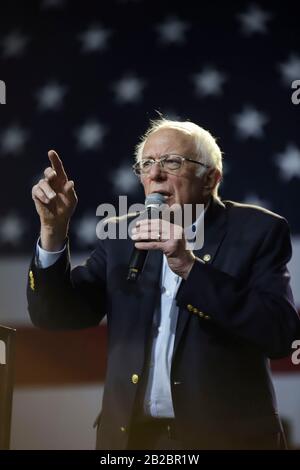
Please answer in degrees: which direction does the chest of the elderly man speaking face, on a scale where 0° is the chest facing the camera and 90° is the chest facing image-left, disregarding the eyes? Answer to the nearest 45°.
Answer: approximately 45°
